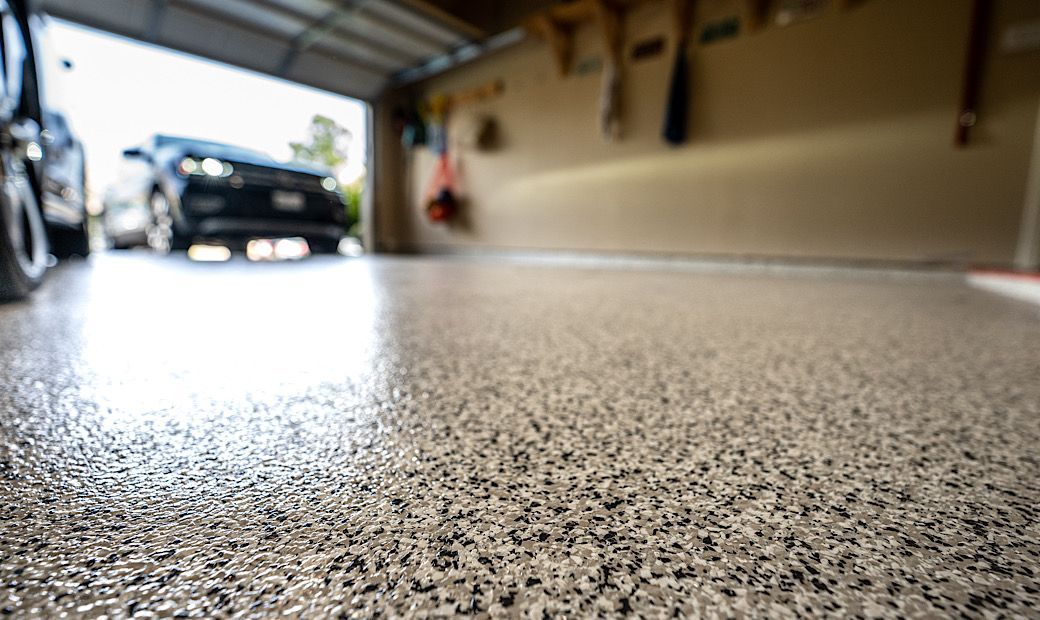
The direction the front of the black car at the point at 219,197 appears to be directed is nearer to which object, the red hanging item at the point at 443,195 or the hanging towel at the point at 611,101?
the hanging towel

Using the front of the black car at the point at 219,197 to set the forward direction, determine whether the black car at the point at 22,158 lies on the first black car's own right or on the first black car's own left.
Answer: on the first black car's own right

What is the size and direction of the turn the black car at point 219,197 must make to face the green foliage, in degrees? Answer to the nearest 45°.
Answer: approximately 135° to its left

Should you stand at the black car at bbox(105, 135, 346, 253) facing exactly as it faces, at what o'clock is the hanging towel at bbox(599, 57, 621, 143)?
The hanging towel is roughly at 11 o'clock from the black car.

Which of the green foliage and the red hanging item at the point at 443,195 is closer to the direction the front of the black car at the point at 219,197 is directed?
the red hanging item

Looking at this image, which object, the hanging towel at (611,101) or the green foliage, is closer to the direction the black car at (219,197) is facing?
the hanging towel

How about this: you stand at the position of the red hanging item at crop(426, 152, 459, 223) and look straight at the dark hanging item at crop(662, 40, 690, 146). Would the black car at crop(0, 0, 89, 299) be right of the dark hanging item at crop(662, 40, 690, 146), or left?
right

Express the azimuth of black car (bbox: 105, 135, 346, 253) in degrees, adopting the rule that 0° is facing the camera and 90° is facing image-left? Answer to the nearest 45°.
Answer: approximately 315°

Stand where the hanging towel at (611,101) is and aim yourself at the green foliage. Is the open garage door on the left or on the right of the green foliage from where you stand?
left
